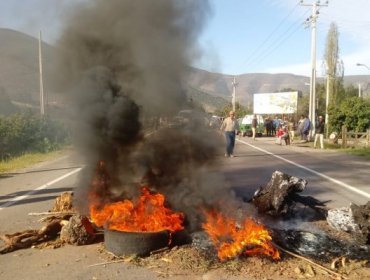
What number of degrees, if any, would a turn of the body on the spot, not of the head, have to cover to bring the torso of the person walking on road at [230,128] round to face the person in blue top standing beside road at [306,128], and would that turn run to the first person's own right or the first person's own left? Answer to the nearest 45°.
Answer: approximately 135° to the first person's own left

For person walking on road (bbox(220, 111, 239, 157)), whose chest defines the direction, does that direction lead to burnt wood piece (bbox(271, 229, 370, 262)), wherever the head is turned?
yes

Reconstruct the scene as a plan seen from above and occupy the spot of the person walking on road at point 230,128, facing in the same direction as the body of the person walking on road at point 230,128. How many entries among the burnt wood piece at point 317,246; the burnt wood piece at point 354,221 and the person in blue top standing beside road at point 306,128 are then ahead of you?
2

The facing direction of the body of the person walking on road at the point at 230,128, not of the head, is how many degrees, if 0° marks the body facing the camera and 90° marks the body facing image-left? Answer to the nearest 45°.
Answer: approximately 0°

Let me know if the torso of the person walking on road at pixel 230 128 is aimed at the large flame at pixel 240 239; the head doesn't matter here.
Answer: yes

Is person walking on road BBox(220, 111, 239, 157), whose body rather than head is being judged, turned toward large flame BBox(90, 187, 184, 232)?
yes
